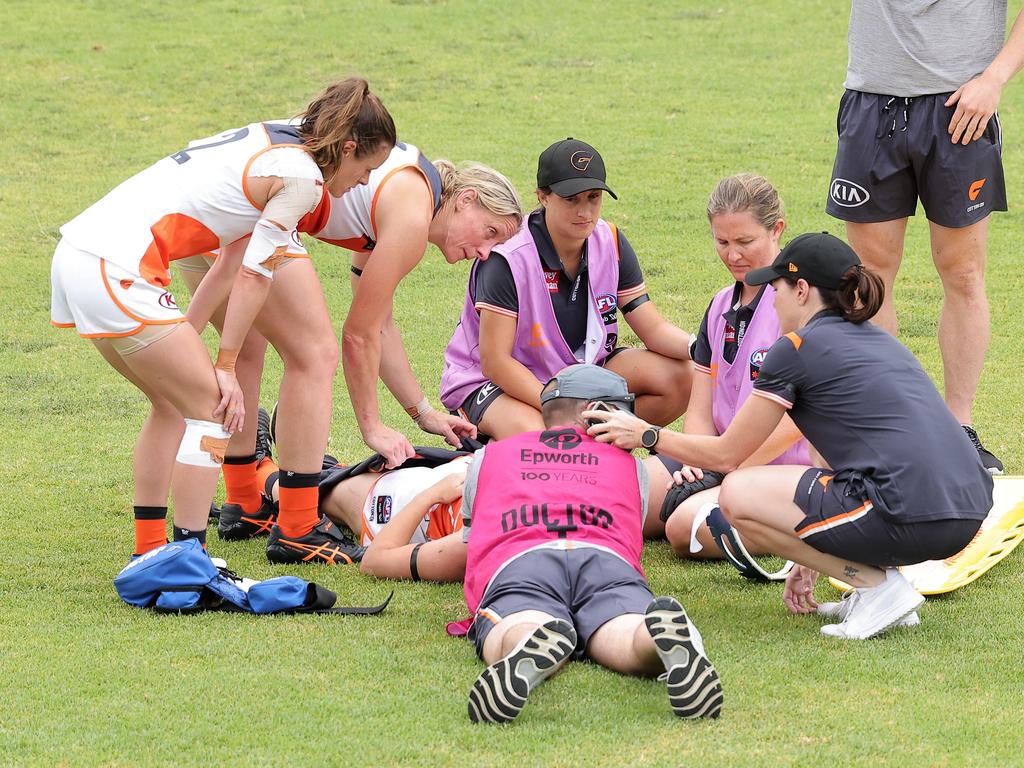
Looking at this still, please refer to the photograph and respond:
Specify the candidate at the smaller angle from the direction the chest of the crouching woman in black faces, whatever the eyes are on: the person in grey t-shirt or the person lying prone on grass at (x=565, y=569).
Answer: the person lying prone on grass

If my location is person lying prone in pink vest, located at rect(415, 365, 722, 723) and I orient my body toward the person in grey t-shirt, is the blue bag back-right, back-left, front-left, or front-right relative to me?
back-left

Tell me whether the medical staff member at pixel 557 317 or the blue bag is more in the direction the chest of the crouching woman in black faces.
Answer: the blue bag

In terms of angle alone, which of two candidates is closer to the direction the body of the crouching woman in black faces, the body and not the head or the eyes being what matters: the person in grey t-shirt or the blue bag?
the blue bag

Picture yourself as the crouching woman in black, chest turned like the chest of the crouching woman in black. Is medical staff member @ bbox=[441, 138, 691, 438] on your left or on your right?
on your right

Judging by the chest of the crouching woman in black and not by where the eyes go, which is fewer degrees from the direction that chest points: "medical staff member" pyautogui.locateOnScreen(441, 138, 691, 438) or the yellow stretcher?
the medical staff member

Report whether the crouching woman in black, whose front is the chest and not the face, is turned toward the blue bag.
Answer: yes

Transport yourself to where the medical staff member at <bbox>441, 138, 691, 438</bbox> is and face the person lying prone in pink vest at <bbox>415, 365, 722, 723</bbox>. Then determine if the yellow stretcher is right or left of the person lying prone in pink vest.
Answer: left

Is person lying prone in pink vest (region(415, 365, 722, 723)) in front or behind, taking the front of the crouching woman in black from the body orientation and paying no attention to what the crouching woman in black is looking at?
in front

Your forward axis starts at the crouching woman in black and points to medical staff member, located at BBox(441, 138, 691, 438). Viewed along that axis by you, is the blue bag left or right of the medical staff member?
left

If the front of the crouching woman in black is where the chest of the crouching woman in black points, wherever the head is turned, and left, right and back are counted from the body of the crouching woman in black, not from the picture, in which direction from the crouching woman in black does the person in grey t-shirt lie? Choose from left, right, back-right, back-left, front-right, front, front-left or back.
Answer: right

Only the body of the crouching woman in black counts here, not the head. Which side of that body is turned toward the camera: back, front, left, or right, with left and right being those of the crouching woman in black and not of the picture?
left
